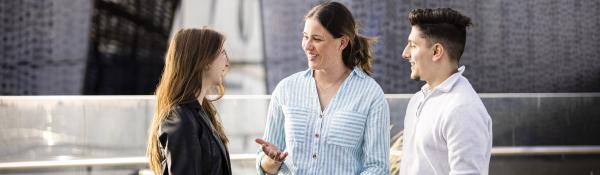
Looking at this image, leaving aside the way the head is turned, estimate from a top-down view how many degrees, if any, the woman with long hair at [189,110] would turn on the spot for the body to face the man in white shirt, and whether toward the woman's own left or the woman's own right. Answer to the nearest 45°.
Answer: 0° — they already face them

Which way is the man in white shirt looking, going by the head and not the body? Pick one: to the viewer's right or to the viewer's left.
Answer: to the viewer's left

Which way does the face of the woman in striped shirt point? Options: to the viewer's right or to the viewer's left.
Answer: to the viewer's left

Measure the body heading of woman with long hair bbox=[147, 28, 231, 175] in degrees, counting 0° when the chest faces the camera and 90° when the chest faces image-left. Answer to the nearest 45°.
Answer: approximately 270°

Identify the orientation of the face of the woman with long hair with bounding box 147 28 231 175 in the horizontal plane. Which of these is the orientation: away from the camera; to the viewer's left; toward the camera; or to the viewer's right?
to the viewer's right
